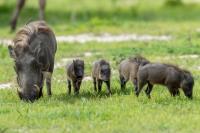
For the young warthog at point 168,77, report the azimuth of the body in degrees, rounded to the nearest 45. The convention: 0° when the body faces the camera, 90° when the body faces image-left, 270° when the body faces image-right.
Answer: approximately 270°

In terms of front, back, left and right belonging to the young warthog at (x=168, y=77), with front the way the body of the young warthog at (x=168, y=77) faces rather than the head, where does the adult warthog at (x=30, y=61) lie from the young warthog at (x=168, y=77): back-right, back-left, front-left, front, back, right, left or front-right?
back
